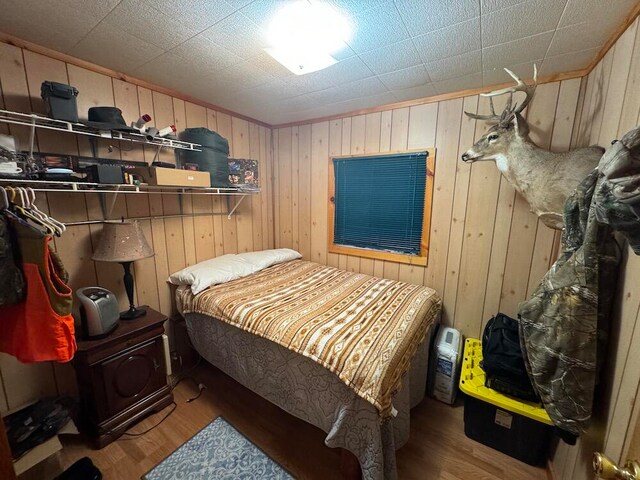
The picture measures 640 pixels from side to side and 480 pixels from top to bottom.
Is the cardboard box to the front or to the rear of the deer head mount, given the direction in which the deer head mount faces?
to the front

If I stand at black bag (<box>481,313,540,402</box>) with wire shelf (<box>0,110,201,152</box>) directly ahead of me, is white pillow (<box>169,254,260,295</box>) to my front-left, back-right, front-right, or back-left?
front-right

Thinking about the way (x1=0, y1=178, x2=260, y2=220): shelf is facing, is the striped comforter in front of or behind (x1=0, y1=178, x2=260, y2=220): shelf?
in front

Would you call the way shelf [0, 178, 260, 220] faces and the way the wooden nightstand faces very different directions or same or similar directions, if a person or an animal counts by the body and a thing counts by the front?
same or similar directions

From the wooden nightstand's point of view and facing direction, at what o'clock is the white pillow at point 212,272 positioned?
The white pillow is roughly at 10 o'clock from the wooden nightstand.

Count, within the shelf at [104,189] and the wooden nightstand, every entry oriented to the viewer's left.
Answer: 0

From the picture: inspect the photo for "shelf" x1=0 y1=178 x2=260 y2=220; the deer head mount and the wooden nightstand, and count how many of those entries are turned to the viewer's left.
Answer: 1

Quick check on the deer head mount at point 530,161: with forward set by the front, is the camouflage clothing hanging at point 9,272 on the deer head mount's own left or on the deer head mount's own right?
on the deer head mount's own left

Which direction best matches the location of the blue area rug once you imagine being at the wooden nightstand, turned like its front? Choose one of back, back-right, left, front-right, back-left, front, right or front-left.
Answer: front

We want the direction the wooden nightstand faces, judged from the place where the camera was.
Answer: facing the viewer and to the right of the viewer

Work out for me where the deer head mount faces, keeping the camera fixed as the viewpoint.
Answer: facing to the left of the viewer

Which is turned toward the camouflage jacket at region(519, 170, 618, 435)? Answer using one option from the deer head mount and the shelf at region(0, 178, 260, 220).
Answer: the shelf
